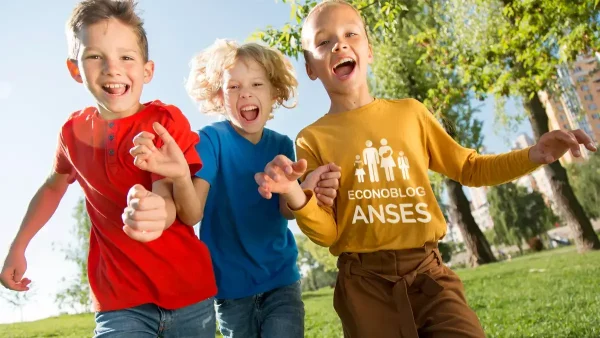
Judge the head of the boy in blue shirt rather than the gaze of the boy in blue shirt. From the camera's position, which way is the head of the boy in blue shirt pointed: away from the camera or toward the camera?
toward the camera

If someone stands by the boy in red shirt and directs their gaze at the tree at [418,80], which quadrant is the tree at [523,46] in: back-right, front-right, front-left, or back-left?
front-right

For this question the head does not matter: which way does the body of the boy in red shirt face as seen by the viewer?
toward the camera

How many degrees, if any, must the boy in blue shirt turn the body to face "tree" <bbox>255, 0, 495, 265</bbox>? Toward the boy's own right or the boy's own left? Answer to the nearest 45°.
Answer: approximately 135° to the boy's own left

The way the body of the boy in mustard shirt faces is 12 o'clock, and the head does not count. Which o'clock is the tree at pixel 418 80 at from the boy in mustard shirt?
The tree is roughly at 6 o'clock from the boy in mustard shirt.

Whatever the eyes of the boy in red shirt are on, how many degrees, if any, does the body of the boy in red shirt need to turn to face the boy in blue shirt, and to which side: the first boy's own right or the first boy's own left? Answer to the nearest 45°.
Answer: approximately 135° to the first boy's own left

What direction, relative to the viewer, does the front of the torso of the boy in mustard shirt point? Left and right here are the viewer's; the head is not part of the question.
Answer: facing the viewer

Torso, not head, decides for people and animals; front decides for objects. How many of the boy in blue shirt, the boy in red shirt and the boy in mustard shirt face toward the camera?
3

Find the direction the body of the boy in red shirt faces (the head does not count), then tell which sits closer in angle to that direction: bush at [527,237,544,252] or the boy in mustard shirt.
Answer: the boy in mustard shirt

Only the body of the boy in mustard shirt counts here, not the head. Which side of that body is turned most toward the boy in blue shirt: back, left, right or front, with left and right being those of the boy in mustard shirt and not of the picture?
right

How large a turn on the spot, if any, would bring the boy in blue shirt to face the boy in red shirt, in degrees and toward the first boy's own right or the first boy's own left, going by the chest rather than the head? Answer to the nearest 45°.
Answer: approximately 45° to the first boy's own right

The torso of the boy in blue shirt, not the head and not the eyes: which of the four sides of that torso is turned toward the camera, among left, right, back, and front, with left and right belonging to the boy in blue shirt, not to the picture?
front

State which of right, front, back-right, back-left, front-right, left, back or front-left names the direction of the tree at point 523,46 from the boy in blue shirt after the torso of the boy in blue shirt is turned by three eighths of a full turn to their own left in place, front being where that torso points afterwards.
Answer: front

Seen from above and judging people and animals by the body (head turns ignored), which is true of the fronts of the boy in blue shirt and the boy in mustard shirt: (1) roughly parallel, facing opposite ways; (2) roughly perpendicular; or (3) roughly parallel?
roughly parallel

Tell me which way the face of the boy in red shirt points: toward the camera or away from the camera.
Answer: toward the camera

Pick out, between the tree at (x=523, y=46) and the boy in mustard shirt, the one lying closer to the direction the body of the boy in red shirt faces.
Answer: the boy in mustard shirt

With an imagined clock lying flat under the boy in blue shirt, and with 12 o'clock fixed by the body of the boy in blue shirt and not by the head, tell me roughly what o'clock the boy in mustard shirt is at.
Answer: The boy in mustard shirt is roughly at 10 o'clock from the boy in blue shirt.
